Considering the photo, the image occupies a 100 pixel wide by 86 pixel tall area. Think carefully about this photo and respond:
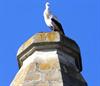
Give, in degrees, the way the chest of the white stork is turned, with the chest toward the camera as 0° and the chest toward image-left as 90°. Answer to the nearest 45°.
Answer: approximately 90°
